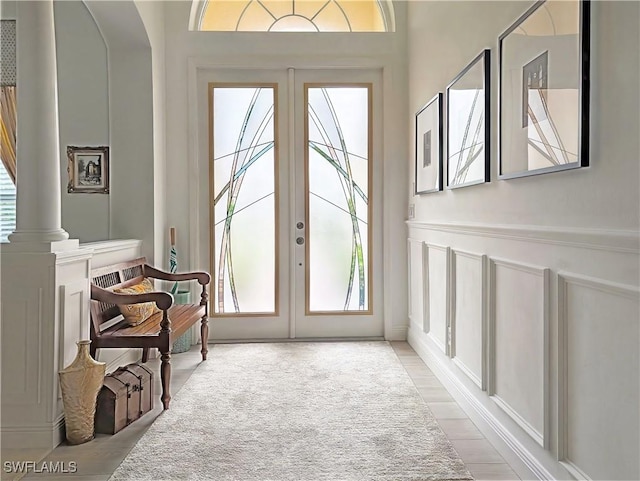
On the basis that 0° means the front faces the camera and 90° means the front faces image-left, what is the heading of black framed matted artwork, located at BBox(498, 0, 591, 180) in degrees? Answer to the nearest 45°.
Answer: approximately 45°

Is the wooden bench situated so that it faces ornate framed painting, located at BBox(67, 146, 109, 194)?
no

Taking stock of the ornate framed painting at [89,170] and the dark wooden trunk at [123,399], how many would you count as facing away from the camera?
0

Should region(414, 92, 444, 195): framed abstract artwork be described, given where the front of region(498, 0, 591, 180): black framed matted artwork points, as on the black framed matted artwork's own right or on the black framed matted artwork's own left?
on the black framed matted artwork's own right

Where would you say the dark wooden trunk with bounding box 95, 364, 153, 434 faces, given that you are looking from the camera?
facing the viewer and to the right of the viewer

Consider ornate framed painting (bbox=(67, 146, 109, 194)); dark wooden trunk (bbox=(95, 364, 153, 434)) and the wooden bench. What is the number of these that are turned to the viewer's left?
0

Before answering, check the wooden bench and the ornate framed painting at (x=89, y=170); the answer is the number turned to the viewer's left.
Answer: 0

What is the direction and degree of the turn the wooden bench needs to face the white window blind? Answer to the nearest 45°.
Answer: approximately 180°

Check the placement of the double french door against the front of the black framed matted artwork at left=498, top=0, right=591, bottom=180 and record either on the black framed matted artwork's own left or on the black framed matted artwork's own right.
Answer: on the black framed matted artwork's own right

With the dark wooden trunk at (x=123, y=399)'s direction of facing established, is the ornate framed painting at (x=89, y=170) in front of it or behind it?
behind

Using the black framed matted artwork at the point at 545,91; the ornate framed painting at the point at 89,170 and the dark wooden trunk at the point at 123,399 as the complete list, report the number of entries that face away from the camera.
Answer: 0

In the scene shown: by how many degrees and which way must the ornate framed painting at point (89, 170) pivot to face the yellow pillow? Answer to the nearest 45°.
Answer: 0° — it already faces it

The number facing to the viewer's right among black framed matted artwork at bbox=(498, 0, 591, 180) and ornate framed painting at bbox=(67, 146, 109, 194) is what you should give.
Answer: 0

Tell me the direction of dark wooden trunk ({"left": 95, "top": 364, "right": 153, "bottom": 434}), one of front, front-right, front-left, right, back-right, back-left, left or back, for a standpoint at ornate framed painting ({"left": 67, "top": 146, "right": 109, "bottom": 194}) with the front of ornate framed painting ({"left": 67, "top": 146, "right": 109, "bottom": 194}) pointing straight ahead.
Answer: front

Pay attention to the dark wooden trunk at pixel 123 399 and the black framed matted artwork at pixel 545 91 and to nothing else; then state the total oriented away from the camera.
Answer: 0

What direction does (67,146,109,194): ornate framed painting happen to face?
toward the camera
